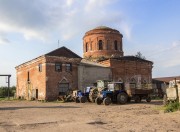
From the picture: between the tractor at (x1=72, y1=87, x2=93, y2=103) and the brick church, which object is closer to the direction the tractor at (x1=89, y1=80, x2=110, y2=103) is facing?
the tractor

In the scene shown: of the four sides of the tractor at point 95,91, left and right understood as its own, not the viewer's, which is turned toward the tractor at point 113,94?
left

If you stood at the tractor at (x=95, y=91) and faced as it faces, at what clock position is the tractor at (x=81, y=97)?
the tractor at (x=81, y=97) is roughly at 3 o'clock from the tractor at (x=95, y=91).

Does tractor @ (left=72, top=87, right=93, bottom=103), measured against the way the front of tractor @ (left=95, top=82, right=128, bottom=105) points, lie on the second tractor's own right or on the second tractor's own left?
on the second tractor's own right
